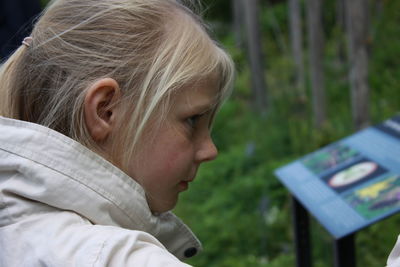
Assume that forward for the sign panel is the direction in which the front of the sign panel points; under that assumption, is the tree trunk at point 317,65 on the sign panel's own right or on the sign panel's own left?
on the sign panel's own right

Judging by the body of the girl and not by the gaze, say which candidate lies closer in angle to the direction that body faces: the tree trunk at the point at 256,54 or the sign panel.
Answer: the sign panel

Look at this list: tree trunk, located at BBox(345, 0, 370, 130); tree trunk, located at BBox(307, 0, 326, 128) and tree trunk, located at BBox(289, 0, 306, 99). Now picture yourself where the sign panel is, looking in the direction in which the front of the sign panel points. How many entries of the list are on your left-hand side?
0

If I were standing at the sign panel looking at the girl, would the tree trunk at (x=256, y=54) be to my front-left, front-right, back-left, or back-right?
back-right

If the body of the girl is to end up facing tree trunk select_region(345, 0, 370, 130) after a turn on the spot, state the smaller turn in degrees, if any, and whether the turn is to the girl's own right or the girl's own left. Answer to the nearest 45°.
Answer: approximately 45° to the girl's own left

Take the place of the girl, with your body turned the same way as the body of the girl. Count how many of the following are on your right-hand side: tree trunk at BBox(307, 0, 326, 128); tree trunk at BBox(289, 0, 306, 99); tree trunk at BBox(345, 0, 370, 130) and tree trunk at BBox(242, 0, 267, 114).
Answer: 0

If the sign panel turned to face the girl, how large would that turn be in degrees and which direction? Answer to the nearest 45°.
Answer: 0° — it already faces them

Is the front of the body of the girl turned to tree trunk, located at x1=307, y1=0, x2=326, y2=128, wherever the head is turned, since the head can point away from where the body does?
no

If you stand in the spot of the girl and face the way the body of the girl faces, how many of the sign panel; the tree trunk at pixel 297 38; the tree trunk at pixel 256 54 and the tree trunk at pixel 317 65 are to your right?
0

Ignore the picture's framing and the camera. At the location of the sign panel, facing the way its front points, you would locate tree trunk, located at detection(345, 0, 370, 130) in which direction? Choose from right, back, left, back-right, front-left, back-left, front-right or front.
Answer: back-right

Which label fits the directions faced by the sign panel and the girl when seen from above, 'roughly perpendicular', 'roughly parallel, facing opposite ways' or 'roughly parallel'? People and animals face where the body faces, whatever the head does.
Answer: roughly parallel, facing opposite ways

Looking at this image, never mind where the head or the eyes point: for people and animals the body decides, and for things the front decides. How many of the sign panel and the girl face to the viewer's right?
1

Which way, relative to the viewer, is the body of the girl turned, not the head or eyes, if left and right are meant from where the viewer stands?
facing to the right of the viewer

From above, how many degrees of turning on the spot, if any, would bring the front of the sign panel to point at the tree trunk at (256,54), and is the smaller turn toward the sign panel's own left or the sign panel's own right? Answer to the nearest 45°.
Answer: approximately 135° to the sign panel's own right

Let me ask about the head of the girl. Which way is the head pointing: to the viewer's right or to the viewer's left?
to the viewer's right
